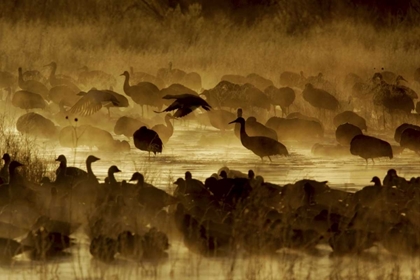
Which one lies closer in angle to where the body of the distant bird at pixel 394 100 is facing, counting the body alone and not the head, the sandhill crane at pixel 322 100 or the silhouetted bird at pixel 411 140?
the sandhill crane

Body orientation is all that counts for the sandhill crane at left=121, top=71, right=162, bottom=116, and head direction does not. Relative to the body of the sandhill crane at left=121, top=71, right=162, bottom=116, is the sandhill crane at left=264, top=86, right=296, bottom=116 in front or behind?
behind

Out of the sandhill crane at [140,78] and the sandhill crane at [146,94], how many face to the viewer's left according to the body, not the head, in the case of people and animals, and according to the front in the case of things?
2

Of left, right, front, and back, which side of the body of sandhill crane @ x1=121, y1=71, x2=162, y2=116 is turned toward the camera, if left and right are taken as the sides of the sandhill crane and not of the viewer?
left

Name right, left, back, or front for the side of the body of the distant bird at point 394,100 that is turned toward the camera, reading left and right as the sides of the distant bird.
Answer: left

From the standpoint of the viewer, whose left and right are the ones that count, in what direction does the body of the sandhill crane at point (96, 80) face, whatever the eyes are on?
facing to the left of the viewer

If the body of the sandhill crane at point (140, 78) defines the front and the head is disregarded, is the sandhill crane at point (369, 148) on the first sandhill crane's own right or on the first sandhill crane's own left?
on the first sandhill crane's own left

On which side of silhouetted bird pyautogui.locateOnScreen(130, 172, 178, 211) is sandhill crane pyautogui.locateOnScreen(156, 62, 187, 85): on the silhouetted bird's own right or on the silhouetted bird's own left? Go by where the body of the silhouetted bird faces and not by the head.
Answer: on the silhouetted bird's own right

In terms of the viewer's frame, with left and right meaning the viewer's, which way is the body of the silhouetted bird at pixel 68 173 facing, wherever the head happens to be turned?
facing to the left of the viewer

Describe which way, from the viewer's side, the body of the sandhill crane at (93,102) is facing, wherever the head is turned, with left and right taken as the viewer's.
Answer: facing to the left of the viewer

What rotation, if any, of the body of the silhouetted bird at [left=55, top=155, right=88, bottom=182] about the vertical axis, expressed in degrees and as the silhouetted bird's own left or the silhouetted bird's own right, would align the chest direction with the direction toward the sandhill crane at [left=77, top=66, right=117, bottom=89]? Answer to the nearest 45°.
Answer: approximately 90° to the silhouetted bird's own right

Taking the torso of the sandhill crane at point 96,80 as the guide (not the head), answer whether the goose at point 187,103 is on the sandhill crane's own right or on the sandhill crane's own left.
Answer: on the sandhill crane's own left

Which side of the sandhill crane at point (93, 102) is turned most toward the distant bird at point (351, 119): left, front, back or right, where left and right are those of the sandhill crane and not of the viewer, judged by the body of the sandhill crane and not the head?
back

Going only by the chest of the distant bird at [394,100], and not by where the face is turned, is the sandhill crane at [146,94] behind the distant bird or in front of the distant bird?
in front

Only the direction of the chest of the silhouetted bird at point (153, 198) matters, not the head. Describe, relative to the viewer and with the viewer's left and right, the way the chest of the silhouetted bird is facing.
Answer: facing to the left of the viewer

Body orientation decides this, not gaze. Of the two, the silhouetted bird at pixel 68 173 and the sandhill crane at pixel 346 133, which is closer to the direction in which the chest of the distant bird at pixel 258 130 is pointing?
the silhouetted bird
